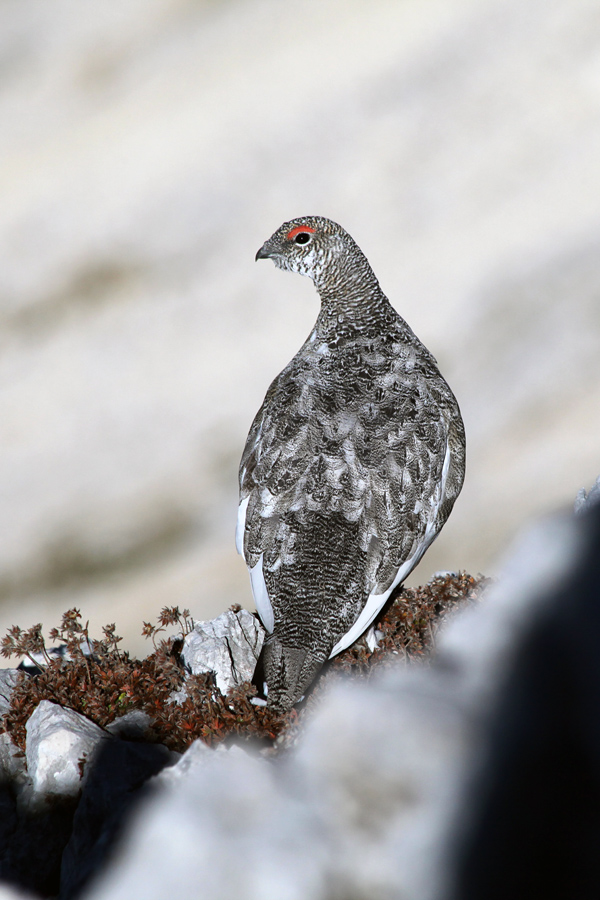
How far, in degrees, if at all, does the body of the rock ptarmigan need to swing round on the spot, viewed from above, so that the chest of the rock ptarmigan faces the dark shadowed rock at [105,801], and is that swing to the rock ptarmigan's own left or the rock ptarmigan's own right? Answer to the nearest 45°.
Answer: approximately 135° to the rock ptarmigan's own left

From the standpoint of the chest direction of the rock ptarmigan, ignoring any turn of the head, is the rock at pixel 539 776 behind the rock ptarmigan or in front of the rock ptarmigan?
behind

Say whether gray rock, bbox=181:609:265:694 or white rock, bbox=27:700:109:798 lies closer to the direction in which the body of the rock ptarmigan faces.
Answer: the gray rock

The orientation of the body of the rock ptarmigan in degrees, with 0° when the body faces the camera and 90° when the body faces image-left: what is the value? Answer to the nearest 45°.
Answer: approximately 180°

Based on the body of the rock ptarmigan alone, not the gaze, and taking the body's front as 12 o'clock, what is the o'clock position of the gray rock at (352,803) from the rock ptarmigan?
The gray rock is roughly at 6 o'clock from the rock ptarmigan.

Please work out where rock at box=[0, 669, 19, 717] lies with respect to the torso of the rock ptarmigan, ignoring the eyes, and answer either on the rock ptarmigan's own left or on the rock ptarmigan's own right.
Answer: on the rock ptarmigan's own left

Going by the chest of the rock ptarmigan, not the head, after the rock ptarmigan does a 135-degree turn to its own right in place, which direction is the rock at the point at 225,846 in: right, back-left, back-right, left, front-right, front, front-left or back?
front-right
